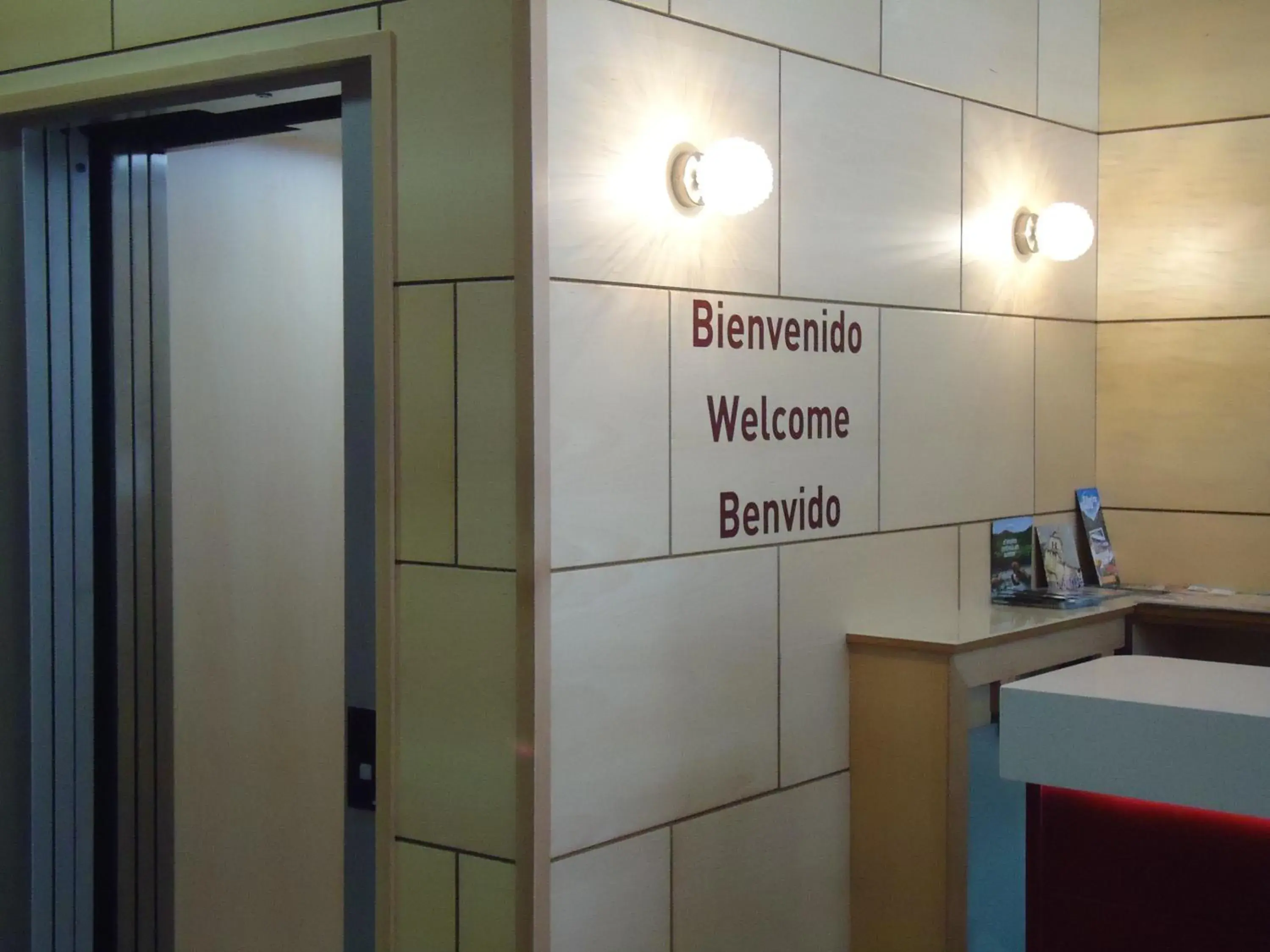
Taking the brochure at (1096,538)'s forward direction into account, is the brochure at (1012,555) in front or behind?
in front

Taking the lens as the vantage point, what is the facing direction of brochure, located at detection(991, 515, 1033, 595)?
facing the viewer

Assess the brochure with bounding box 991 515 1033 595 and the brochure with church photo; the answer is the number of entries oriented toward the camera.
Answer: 2

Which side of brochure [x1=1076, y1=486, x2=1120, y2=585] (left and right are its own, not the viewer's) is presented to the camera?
front

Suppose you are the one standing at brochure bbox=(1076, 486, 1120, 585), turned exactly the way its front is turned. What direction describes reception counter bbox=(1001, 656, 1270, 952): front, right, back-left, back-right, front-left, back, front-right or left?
front

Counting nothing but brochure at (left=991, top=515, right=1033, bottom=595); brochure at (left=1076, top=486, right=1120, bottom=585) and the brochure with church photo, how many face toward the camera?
3

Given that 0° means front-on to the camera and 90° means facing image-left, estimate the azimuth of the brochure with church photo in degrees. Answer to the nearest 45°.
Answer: approximately 0°

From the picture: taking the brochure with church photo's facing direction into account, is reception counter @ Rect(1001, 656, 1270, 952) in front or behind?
in front
